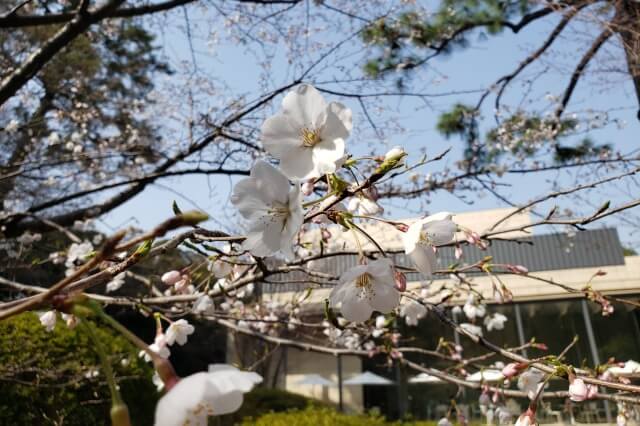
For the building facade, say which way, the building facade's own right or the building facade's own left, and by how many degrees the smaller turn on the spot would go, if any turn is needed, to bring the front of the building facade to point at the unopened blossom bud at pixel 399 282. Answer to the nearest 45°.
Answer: approximately 45° to the building facade's own left

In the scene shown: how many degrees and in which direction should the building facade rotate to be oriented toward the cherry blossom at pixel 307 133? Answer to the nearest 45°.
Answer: approximately 45° to its left

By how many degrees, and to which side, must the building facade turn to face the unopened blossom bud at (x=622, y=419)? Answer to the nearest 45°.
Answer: approximately 45° to its left

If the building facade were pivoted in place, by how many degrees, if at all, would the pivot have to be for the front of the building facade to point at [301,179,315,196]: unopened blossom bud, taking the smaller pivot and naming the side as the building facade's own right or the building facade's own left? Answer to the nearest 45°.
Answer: approximately 45° to the building facade's own left

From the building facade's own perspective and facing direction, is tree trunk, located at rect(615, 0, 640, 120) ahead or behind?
ahead

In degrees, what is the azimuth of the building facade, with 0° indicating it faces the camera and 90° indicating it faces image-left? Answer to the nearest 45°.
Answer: approximately 45°

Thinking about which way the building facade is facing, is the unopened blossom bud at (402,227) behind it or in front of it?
in front

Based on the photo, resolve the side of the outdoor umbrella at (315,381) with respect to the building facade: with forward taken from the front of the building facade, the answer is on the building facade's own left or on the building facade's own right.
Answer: on the building facade's own right

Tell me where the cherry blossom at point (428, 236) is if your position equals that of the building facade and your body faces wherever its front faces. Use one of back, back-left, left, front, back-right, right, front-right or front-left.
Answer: front-left

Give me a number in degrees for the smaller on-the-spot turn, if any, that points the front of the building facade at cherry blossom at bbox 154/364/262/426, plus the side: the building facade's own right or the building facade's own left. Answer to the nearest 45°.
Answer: approximately 45° to the building facade's own left
